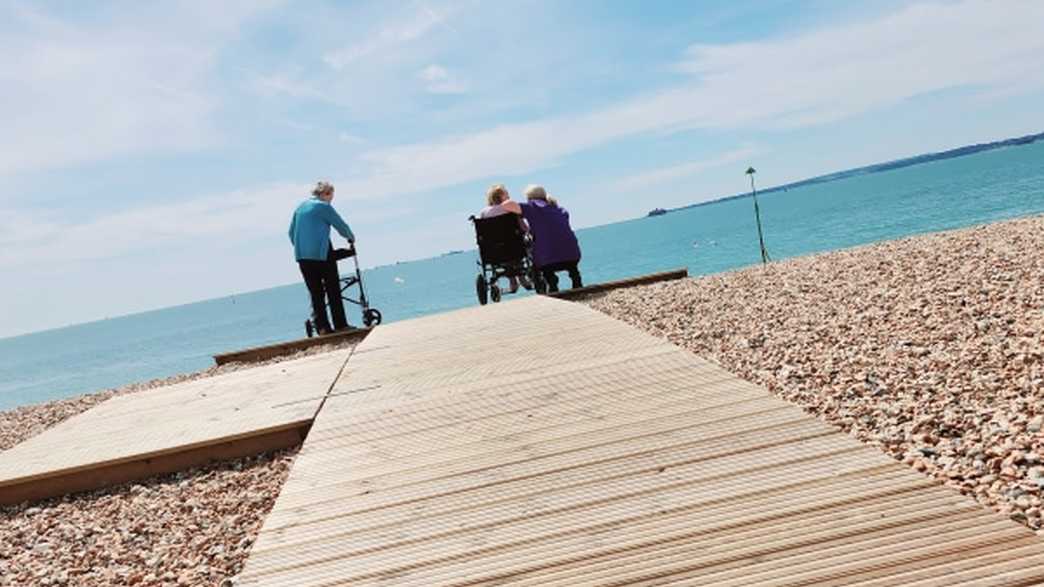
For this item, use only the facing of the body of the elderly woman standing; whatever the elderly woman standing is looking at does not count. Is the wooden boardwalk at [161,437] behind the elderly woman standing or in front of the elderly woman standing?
behind

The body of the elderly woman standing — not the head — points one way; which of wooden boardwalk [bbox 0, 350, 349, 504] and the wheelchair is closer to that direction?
the wheelchair

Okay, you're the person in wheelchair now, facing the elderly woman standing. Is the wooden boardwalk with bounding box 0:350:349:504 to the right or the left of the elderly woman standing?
left

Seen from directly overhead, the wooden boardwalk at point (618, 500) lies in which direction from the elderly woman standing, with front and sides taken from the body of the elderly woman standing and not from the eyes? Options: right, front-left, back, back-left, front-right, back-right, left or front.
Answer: back-right

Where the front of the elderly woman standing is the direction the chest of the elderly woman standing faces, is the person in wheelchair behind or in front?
in front

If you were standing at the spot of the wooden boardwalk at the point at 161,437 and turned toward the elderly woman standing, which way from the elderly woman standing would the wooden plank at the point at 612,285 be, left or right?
right

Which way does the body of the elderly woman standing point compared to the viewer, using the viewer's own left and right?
facing away from the viewer and to the right of the viewer

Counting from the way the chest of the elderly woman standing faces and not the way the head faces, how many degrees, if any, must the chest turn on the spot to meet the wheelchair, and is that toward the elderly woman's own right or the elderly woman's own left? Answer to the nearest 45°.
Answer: approximately 45° to the elderly woman's own right

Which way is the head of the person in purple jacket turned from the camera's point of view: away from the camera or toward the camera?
away from the camera
